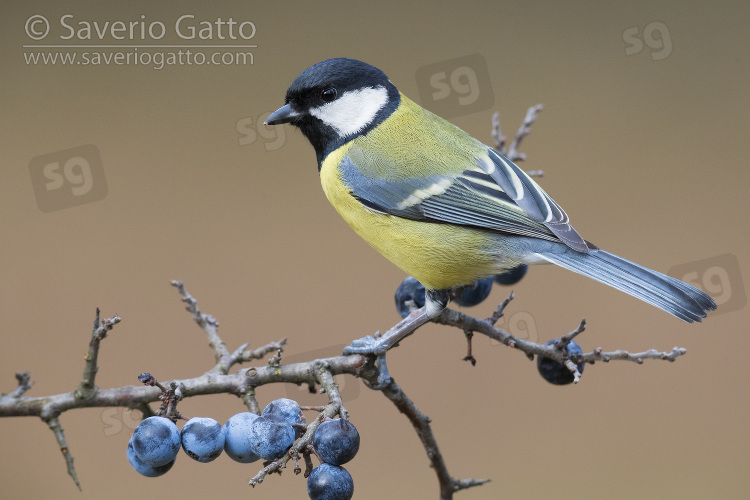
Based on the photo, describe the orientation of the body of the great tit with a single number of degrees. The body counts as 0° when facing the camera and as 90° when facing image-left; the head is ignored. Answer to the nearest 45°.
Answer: approximately 90°
